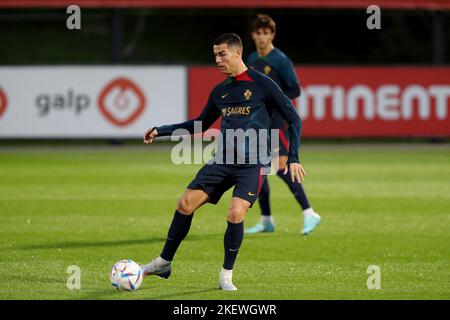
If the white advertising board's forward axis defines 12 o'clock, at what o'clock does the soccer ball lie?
The soccer ball is roughly at 12 o'clock from the white advertising board.

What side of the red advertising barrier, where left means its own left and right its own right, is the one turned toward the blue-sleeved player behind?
front

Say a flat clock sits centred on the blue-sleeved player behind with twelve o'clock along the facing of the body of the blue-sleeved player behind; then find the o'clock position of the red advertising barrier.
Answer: The red advertising barrier is roughly at 5 o'clock from the blue-sleeved player behind.

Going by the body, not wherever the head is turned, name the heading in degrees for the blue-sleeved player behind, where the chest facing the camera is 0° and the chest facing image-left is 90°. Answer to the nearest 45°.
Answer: approximately 45°

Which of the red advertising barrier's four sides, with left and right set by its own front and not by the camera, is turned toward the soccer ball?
front

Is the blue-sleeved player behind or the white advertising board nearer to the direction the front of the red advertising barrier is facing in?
the blue-sleeved player behind

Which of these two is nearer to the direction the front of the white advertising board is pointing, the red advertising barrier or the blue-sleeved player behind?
the blue-sleeved player behind

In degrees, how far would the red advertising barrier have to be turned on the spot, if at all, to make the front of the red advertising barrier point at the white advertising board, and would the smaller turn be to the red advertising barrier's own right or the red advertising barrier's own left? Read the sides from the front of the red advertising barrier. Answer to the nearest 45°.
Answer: approximately 90° to the red advertising barrier's own right

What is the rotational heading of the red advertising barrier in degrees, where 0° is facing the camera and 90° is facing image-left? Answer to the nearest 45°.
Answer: approximately 0°

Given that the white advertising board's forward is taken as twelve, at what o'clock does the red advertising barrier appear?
The red advertising barrier is roughly at 9 o'clock from the white advertising board.

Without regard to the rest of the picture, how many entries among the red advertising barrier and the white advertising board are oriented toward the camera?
2
